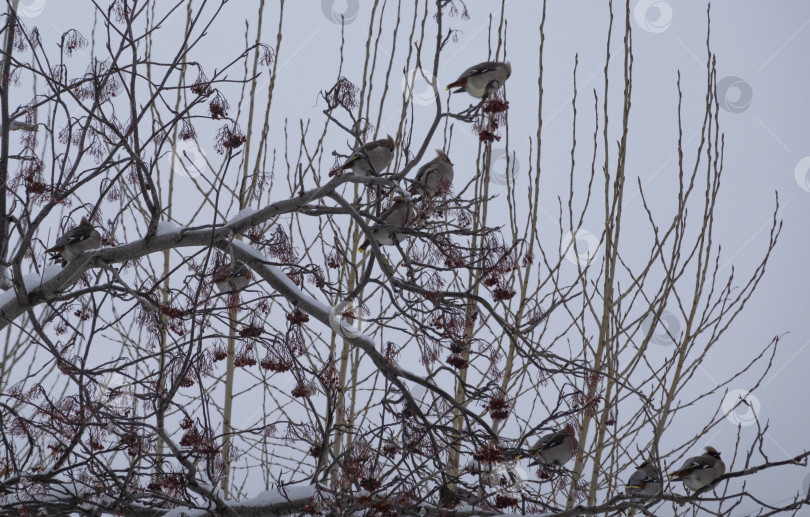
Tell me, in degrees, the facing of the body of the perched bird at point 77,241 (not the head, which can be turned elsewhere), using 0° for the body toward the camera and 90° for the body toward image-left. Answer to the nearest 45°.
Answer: approximately 270°

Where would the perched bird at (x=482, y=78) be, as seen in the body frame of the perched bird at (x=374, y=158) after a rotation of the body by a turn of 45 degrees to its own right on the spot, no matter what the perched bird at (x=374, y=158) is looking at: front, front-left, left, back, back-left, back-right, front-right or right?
front

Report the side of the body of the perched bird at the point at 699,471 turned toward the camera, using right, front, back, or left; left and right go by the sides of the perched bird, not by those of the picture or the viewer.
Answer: right

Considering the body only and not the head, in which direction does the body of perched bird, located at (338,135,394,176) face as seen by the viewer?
to the viewer's right
